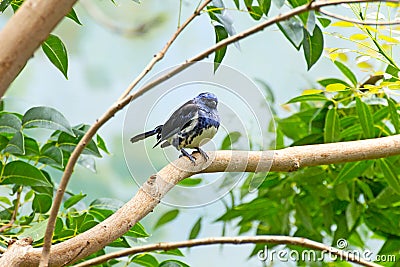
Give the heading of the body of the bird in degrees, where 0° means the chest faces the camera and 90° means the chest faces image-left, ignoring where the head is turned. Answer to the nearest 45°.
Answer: approximately 315°
